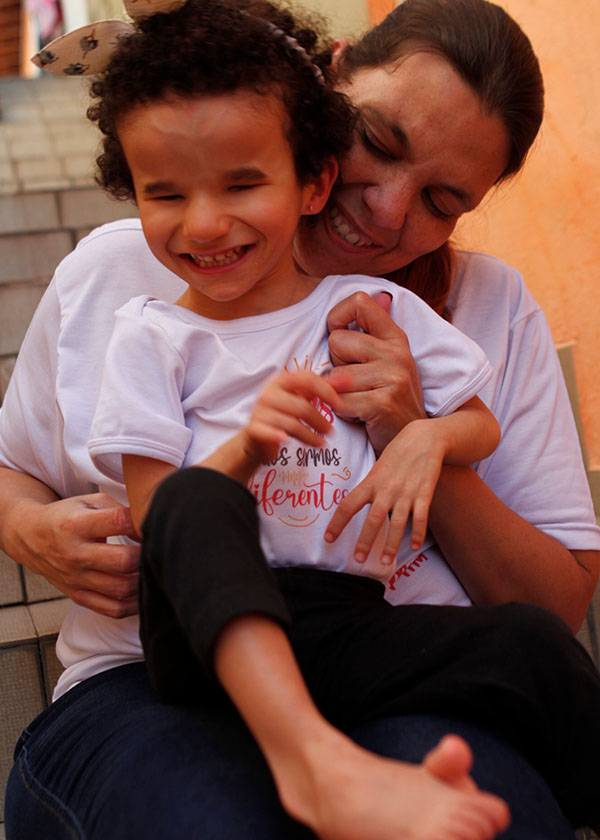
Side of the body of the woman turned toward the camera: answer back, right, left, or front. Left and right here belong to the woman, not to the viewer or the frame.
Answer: front
